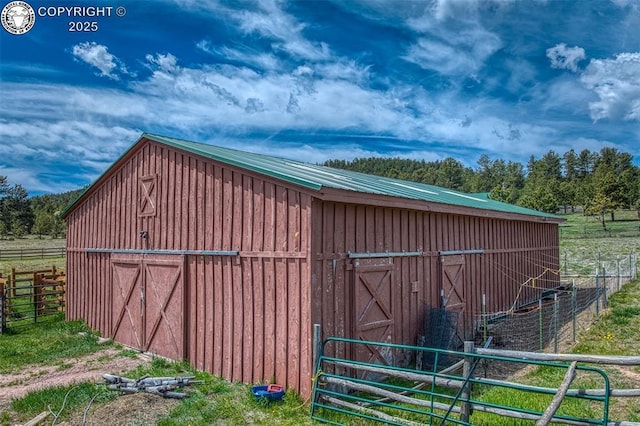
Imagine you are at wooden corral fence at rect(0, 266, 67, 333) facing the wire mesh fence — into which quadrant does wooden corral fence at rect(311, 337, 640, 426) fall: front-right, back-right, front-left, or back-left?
front-right

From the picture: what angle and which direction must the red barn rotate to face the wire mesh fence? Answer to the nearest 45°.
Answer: approximately 180°

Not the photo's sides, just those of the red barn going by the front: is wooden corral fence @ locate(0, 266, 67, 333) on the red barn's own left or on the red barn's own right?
on the red barn's own right

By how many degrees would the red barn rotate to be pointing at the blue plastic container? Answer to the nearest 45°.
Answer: approximately 45° to its left

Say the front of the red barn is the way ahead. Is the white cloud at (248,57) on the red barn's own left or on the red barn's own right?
on the red barn's own right

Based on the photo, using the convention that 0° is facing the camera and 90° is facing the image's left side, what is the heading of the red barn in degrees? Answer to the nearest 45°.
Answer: approximately 45°

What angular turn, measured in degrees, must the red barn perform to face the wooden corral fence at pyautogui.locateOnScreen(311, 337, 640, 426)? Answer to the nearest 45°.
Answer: approximately 90° to its left

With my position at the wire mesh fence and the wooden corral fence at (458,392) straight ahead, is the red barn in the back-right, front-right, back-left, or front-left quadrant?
front-right
